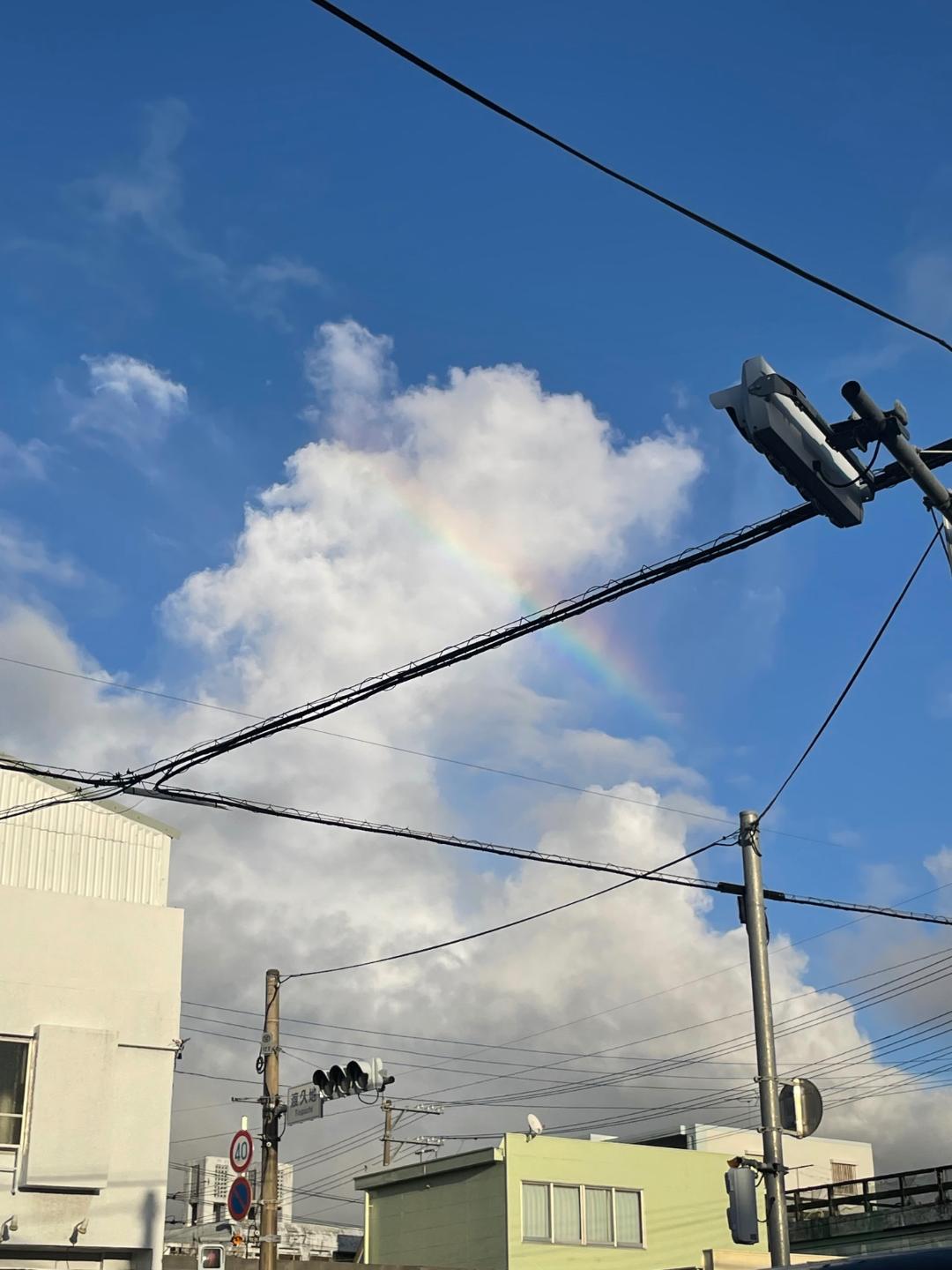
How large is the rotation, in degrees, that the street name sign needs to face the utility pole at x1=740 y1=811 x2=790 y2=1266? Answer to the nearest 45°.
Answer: approximately 90° to its left

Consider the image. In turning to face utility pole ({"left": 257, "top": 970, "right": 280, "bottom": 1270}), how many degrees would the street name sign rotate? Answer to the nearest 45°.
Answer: approximately 90° to its right

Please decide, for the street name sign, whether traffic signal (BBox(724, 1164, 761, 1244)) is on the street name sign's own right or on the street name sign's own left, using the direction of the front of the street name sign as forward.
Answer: on the street name sign's own left

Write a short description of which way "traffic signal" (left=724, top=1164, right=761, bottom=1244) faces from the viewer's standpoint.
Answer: facing away from the viewer and to the left of the viewer

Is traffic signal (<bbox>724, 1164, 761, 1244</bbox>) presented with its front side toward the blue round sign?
yes

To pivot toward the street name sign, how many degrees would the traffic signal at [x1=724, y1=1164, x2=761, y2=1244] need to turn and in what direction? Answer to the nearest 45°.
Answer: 0° — it already faces it

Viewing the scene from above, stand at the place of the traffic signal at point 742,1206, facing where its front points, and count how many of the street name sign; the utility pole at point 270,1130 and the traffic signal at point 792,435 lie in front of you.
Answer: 2

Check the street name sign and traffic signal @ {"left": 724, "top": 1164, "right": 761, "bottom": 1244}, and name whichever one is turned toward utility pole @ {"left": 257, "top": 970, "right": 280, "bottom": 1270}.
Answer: the traffic signal

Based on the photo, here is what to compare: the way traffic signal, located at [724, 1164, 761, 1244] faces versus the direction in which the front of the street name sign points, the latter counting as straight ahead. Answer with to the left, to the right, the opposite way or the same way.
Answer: to the right
